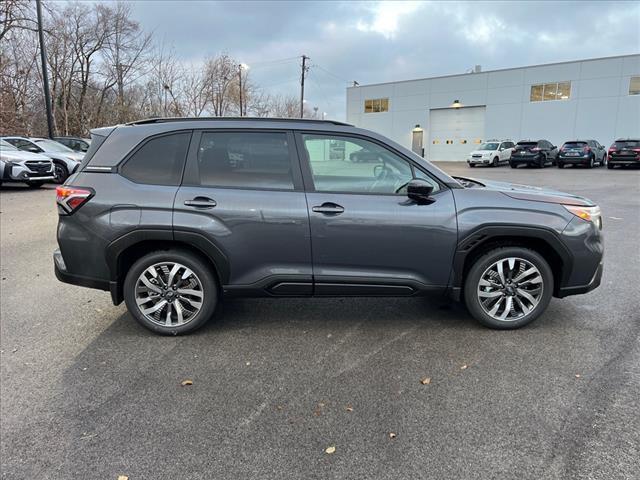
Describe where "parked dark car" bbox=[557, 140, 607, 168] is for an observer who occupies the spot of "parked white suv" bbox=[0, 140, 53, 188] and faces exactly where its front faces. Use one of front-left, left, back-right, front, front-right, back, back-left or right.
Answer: front-left

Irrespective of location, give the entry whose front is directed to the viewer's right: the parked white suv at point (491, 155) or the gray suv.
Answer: the gray suv

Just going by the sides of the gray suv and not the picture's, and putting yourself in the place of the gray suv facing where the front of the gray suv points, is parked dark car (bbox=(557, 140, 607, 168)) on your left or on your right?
on your left

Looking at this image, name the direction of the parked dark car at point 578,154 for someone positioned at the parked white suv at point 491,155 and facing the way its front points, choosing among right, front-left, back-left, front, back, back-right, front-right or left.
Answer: left

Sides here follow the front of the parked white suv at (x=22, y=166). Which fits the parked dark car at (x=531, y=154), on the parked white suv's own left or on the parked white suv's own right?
on the parked white suv's own left

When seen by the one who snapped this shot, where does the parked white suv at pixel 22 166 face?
facing the viewer and to the right of the viewer

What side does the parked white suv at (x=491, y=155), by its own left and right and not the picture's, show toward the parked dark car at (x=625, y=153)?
left

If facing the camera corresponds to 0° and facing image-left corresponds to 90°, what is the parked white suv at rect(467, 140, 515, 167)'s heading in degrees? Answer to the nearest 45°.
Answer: approximately 45°

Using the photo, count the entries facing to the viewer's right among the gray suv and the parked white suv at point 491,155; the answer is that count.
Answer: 1

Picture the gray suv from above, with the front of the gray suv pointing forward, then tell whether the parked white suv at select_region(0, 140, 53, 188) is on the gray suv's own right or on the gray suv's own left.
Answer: on the gray suv's own left

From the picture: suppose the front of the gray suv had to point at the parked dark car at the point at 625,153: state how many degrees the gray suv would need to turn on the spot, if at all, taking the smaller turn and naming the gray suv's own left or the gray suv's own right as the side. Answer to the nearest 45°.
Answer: approximately 45° to the gray suv's own left

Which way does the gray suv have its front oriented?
to the viewer's right
